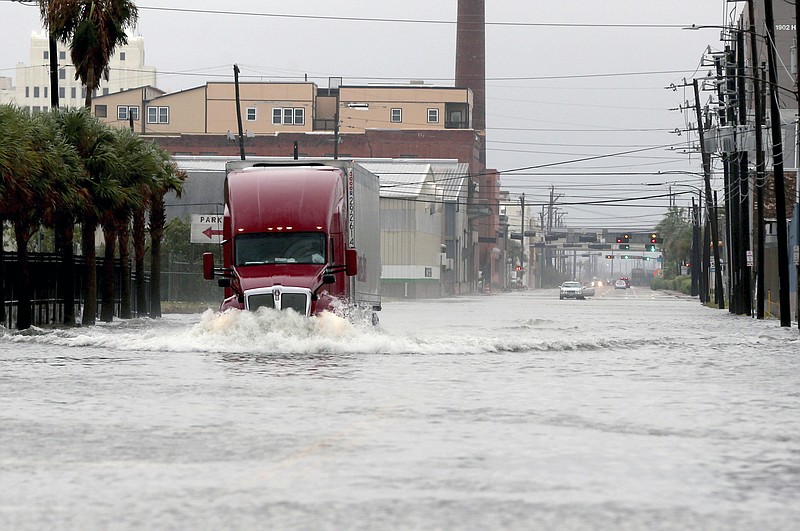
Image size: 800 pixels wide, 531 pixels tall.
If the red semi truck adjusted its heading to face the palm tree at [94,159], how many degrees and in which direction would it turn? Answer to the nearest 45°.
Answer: approximately 135° to its right

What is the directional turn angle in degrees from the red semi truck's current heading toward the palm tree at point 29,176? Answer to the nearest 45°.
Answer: approximately 135° to its right

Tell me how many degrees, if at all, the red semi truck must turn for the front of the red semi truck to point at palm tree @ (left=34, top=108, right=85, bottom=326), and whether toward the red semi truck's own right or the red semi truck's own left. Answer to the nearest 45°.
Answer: approximately 135° to the red semi truck's own right

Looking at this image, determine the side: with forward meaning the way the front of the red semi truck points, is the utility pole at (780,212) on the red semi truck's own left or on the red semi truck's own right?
on the red semi truck's own left

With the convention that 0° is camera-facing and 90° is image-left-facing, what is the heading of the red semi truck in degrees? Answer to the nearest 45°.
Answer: approximately 0°
